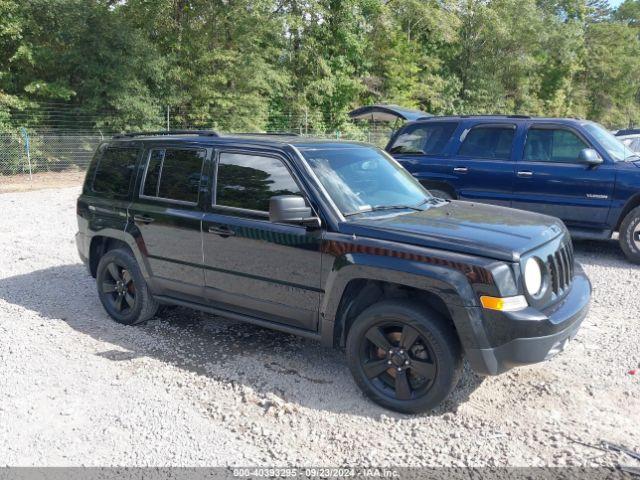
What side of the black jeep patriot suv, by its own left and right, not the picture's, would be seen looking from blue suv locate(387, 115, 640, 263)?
left

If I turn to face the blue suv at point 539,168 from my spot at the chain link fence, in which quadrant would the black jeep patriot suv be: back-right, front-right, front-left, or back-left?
front-right

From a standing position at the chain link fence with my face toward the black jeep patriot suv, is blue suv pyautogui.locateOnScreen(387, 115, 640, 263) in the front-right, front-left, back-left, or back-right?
front-left

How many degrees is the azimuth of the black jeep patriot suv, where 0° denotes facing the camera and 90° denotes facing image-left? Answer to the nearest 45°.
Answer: approximately 315°

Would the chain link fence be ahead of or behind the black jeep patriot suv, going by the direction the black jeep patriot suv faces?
behind

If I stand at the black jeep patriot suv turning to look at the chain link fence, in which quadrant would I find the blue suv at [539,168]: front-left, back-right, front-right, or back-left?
front-right
